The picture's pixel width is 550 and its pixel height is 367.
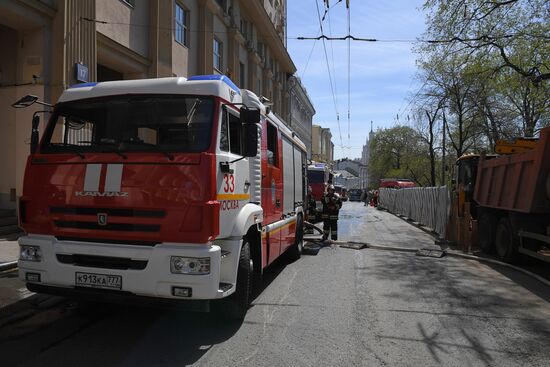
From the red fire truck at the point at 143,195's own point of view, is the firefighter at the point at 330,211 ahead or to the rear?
to the rear

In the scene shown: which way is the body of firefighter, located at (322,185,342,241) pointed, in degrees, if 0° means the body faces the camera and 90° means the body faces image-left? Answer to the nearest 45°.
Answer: approximately 0°

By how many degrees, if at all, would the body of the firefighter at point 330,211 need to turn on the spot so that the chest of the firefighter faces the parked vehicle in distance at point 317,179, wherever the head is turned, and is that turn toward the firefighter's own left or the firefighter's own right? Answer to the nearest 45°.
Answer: approximately 180°

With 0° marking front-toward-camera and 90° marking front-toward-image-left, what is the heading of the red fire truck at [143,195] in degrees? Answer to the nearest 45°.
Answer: approximately 45°

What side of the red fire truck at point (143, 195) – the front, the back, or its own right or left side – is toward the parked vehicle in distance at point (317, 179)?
back

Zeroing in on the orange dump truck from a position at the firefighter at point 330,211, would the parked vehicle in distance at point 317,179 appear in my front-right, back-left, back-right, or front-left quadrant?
back-left
